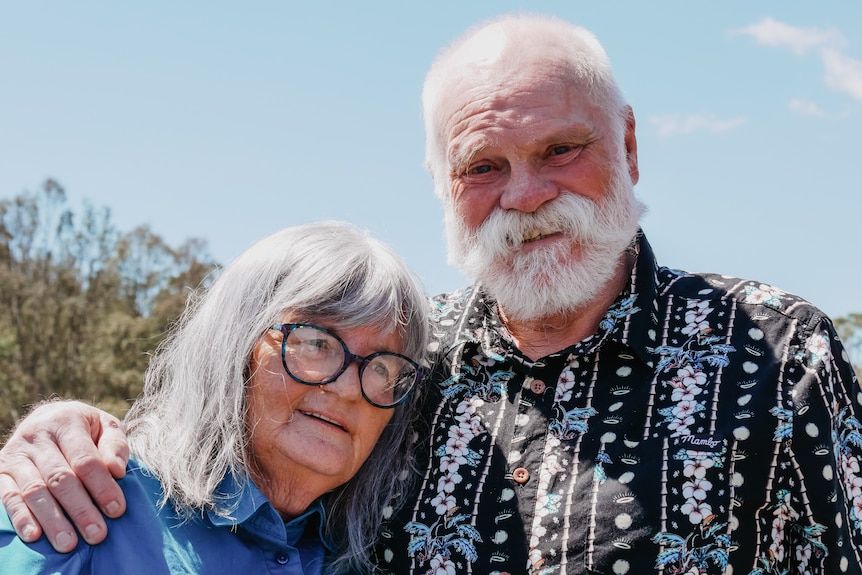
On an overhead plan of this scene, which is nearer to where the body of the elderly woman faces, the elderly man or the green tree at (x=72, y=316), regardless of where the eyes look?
the elderly man

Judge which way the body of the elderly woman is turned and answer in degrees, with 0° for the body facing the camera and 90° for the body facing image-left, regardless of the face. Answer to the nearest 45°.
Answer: approximately 315°

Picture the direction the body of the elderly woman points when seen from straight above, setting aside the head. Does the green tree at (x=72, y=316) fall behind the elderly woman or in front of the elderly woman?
behind

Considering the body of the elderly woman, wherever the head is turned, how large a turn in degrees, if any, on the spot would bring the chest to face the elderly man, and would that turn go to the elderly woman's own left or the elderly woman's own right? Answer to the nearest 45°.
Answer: approximately 45° to the elderly woman's own left
